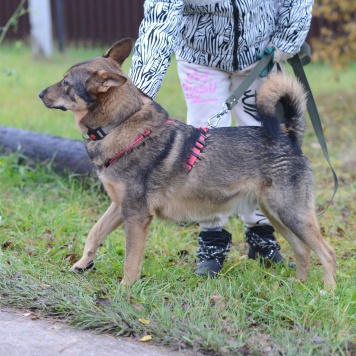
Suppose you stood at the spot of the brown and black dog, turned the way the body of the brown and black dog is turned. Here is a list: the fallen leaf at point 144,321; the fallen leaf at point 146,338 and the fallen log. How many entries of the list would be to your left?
2

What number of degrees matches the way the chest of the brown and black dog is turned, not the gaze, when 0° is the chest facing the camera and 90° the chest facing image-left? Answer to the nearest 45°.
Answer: approximately 90°

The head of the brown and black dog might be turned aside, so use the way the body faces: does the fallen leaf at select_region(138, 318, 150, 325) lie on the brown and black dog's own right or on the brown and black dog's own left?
on the brown and black dog's own left

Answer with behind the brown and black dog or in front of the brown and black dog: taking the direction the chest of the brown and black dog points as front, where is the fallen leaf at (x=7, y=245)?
in front

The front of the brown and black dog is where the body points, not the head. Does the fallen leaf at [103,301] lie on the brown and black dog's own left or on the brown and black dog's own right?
on the brown and black dog's own left

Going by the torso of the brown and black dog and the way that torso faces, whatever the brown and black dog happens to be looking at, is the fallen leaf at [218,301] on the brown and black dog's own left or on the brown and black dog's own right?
on the brown and black dog's own left

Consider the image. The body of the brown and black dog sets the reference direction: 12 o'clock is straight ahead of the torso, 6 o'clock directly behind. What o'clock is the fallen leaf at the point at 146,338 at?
The fallen leaf is roughly at 9 o'clock from the brown and black dog.

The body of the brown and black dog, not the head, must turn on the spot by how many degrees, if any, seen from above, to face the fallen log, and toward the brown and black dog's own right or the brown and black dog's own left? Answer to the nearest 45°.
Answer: approximately 45° to the brown and black dog's own right
